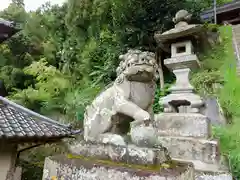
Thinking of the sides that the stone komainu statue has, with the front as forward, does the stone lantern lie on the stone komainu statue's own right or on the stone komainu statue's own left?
on the stone komainu statue's own left

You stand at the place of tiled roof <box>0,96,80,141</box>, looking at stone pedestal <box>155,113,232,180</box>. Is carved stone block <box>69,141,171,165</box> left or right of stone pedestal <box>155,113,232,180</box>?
right

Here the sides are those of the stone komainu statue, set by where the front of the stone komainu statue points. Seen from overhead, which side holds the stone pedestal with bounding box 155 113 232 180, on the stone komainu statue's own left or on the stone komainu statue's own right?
on the stone komainu statue's own left
